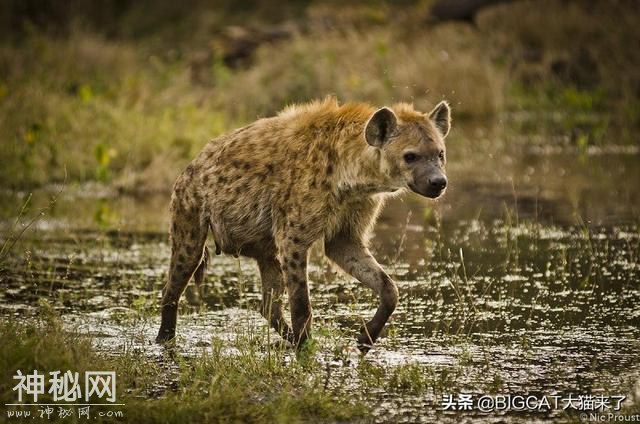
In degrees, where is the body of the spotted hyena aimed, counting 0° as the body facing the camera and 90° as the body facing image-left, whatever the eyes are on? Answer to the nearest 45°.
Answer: approximately 315°
